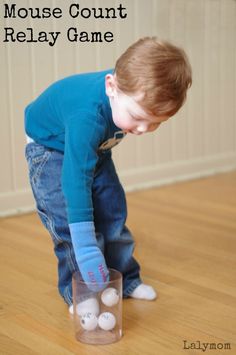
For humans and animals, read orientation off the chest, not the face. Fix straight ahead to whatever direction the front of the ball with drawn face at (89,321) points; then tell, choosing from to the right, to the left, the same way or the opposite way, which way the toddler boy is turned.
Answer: to the left

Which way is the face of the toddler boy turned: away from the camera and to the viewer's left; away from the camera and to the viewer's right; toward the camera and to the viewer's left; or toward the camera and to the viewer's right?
toward the camera and to the viewer's right

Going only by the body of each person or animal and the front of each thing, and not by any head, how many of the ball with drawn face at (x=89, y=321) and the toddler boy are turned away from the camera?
0

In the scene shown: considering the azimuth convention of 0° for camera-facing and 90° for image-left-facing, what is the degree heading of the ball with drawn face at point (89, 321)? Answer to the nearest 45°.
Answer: approximately 45°

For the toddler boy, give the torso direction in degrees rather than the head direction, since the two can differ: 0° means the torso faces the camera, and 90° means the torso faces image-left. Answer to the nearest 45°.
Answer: approximately 315°
